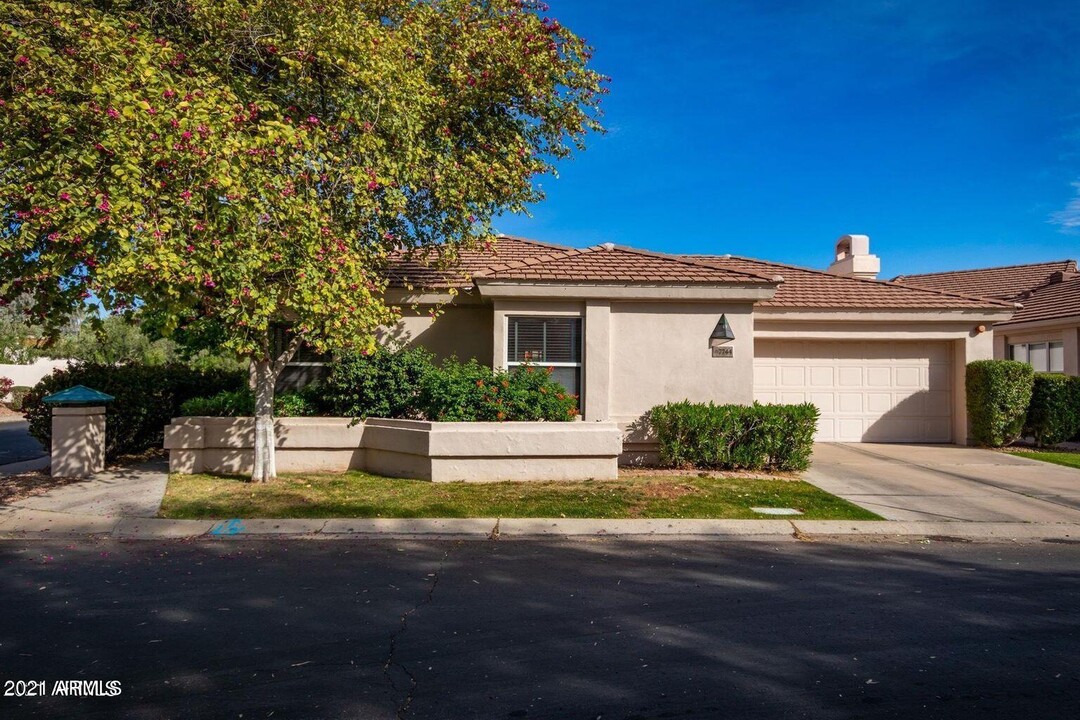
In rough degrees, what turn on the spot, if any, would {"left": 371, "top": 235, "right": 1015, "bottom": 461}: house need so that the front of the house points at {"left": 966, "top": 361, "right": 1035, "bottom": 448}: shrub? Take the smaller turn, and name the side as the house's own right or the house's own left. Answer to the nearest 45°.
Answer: approximately 90° to the house's own left

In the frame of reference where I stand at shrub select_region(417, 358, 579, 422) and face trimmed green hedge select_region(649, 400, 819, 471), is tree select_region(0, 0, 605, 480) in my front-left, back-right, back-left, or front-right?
back-right

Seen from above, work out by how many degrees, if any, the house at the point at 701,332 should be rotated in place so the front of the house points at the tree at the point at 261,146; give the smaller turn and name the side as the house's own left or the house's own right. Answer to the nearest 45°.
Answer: approximately 45° to the house's own right

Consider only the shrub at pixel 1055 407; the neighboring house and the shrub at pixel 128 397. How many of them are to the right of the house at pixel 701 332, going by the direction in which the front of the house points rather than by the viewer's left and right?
1

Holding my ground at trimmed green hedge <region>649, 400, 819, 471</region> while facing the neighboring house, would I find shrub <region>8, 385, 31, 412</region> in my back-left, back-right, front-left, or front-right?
back-left

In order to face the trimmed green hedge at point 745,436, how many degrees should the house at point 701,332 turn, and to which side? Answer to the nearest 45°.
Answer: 0° — it already faces it

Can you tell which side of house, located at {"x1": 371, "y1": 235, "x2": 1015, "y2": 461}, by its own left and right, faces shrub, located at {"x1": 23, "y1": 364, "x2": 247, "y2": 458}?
right

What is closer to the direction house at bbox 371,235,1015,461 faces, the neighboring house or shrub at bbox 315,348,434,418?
the shrub

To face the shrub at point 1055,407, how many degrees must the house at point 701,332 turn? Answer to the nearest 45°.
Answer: approximately 90° to its left

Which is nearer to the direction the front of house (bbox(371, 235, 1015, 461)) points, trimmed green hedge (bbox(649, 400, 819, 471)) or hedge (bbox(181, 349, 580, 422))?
the trimmed green hedge

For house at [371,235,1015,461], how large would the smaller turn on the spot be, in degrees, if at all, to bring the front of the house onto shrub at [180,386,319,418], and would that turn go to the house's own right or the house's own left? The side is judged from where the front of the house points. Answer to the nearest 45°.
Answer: approximately 90° to the house's own right

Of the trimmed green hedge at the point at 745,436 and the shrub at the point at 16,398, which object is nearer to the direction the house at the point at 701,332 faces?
the trimmed green hedge

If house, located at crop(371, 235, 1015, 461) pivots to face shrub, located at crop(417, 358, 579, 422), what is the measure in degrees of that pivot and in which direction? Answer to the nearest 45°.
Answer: approximately 45° to its right

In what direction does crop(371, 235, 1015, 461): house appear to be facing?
toward the camera

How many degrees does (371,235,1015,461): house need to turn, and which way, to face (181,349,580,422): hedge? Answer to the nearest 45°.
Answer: approximately 45° to its right

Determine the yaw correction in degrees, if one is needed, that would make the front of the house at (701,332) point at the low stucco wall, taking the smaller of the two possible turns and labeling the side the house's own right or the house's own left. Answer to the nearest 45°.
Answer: approximately 45° to the house's own right
